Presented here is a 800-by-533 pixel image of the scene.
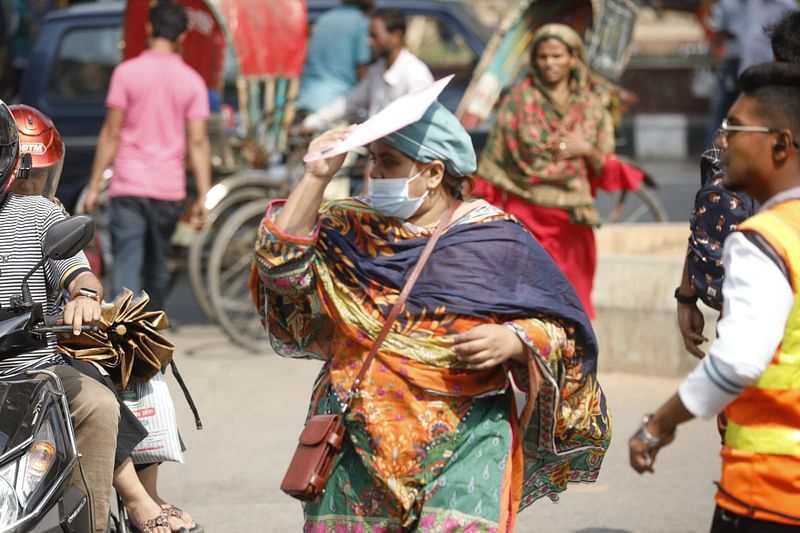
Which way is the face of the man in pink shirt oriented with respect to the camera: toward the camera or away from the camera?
away from the camera

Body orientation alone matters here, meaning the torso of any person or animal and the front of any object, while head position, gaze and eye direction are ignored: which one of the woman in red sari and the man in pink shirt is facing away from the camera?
the man in pink shirt

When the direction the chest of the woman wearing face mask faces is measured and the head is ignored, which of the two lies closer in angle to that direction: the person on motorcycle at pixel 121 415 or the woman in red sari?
the person on motorcycle

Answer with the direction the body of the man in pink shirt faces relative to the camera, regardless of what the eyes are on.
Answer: away from the camera

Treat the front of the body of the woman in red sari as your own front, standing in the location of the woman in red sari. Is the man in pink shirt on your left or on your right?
on your right

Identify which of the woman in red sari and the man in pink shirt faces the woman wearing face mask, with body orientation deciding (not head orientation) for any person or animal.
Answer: the woman in red sari

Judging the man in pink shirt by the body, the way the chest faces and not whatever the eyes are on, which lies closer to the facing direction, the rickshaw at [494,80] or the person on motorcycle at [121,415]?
the rickshaw

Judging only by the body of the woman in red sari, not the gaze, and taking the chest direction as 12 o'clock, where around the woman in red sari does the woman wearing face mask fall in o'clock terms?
The woman wearing face mask is roughly at 12 o'clock from the woman in red sari.

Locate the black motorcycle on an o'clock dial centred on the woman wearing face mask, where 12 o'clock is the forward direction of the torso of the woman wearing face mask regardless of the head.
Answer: The black motorcycle is roughly at 1 o'clock from the woman wearing face mask.

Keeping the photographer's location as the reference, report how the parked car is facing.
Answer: facing to the right of the viewer
